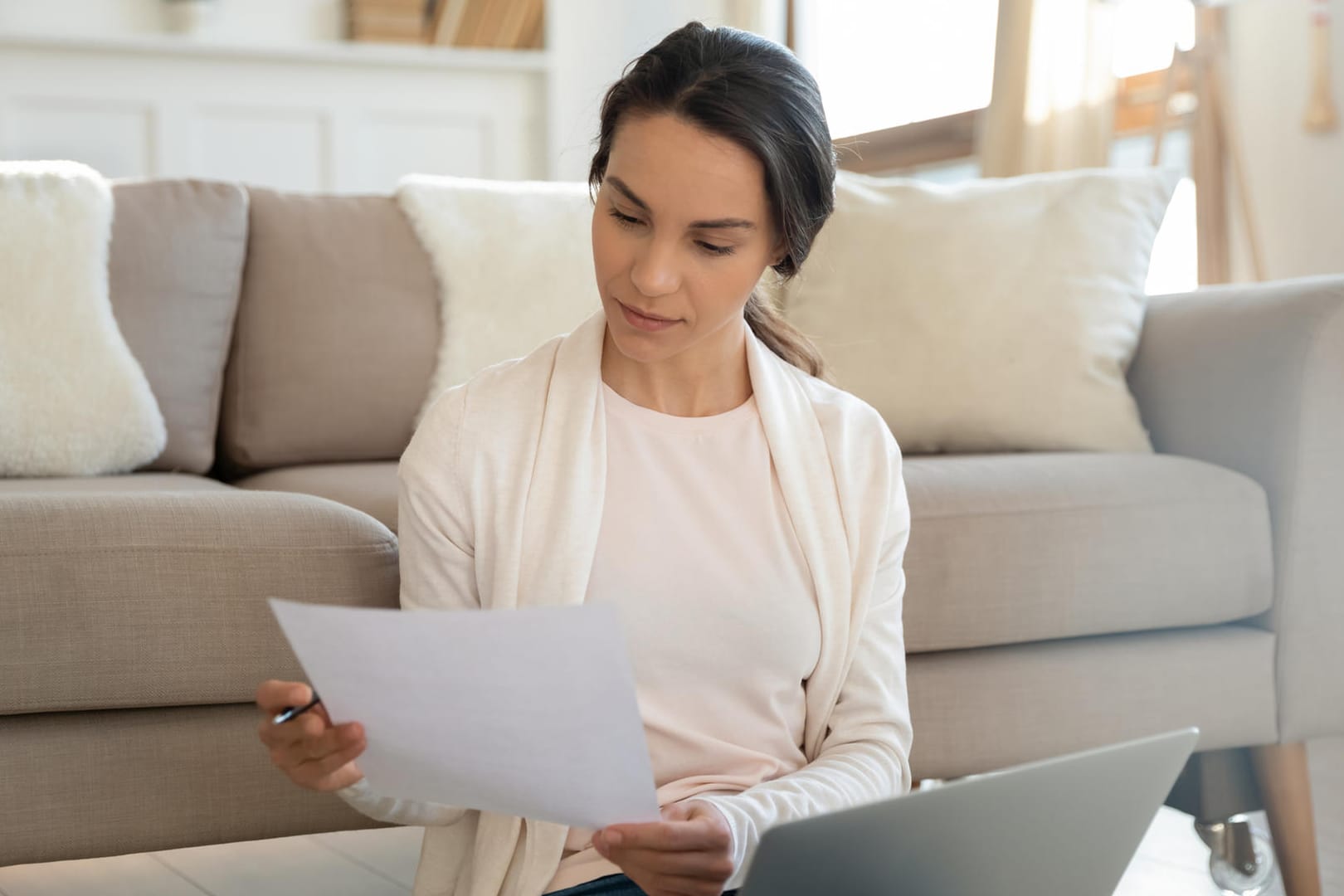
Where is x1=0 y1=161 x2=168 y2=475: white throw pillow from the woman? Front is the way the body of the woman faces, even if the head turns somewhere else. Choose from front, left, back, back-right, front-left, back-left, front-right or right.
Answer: back-right

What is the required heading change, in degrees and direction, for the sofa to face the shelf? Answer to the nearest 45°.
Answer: approximately 180°

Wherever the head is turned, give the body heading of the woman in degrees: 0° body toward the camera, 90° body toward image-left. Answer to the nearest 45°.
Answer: approximately 0°

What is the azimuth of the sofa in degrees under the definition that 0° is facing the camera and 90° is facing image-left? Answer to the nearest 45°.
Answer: approximately 0°

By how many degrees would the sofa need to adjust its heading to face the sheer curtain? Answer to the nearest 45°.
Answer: approximately 135° to its left

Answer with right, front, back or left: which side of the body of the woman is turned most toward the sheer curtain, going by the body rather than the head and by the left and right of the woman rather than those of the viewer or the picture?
back

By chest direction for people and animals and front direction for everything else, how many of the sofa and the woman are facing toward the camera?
2
